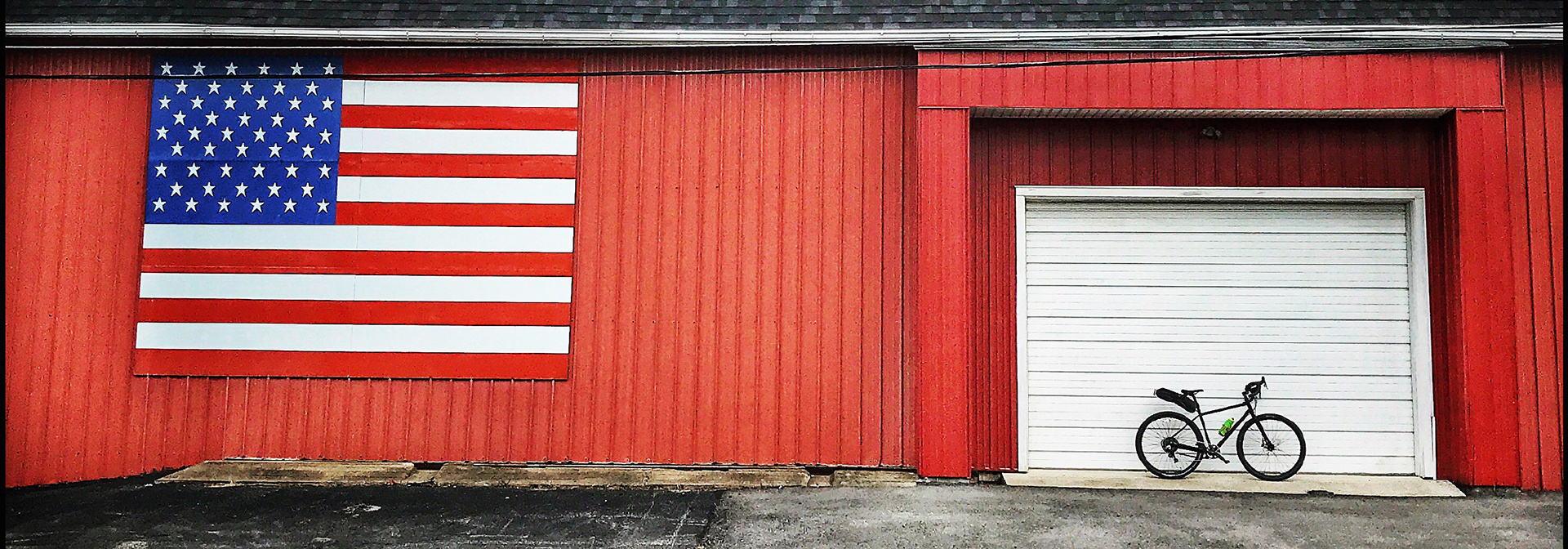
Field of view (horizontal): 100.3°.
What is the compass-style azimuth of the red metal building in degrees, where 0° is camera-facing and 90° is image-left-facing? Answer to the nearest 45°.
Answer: approximately 0°

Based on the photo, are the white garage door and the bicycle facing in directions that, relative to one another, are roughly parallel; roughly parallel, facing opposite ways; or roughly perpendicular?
roughly perpendicular

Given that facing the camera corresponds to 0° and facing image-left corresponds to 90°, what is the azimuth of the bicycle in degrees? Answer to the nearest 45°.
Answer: approximately 270°

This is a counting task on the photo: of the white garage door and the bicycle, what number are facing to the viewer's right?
1
